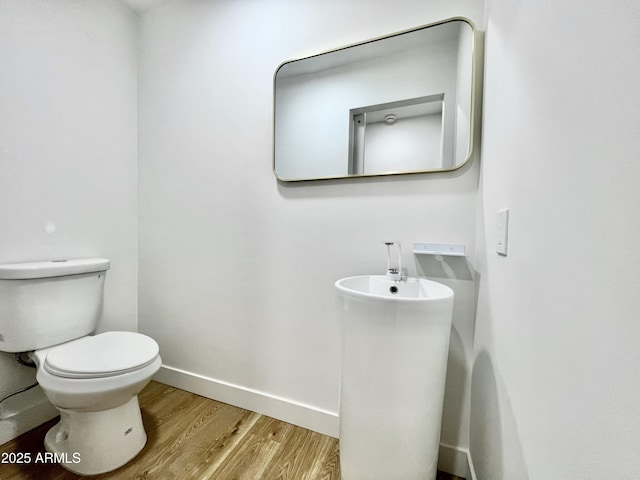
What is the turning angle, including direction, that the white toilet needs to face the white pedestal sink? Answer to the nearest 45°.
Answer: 0° — it already faces it

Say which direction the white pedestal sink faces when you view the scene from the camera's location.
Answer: facing the viewer

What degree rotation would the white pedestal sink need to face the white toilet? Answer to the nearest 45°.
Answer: approximately 90° to its right

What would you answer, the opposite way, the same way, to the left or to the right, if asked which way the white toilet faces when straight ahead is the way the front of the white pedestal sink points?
to the left

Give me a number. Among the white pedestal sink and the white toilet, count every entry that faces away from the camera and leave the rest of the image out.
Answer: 0

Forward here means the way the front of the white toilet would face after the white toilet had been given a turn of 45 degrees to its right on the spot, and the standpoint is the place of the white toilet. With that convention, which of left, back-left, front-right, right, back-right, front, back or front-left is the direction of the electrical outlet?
front-left

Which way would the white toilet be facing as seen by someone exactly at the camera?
facing the viewer and to the right of the viewer
